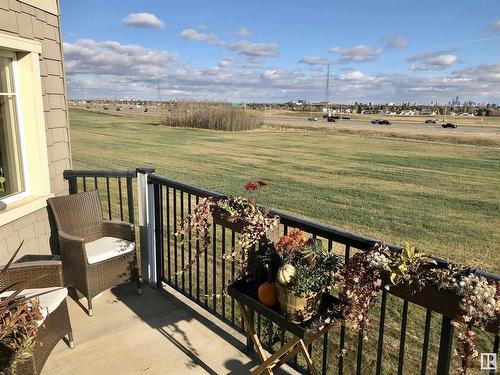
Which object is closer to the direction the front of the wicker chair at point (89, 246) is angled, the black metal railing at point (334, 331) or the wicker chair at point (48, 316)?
the black metal railing

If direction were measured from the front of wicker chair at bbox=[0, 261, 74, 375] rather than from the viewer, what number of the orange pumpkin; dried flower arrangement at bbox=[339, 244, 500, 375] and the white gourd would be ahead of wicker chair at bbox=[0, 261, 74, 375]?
3

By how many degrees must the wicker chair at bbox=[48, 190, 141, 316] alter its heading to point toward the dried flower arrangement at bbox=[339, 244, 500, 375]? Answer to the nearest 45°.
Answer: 0° — it already faces it

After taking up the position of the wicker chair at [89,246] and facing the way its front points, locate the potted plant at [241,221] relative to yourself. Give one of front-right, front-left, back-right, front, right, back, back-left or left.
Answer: front

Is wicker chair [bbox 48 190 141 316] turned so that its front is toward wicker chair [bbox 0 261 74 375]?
no

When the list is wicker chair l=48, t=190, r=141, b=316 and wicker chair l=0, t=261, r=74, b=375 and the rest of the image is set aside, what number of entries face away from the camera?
0

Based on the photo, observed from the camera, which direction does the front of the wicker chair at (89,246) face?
facing the viewer and to the right of the viewer

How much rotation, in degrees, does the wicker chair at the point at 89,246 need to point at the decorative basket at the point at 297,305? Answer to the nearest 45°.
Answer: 0° — it already faces it

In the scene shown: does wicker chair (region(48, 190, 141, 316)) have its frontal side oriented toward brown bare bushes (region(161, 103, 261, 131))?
no

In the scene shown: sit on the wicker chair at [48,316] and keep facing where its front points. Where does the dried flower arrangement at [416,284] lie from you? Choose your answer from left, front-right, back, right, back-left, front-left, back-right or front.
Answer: front

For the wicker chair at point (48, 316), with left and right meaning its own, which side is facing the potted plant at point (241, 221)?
front

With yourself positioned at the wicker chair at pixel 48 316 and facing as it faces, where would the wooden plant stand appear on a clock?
The wooden plant stand is roughly at 12 o'clock from the wicker chair.

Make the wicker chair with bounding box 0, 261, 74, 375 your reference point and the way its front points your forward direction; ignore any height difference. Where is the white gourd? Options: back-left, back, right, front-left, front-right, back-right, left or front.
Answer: front

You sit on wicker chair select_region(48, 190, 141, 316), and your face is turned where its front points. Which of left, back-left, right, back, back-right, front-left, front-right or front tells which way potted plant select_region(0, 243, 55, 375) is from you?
front-right

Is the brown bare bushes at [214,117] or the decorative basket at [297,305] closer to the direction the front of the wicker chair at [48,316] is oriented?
the decorative basket
